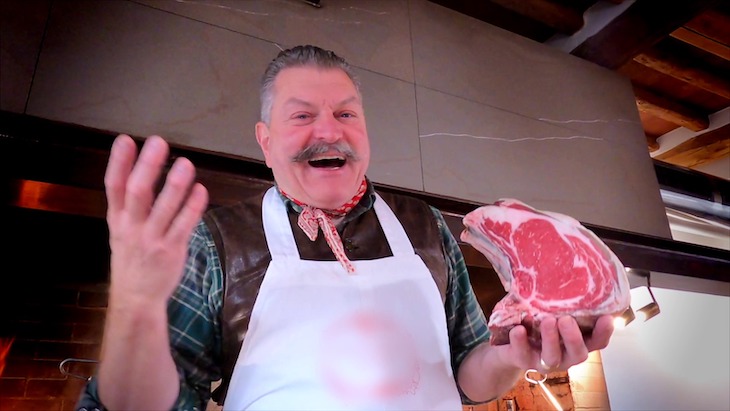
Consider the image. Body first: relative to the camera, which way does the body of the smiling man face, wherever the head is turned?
toward the camera
